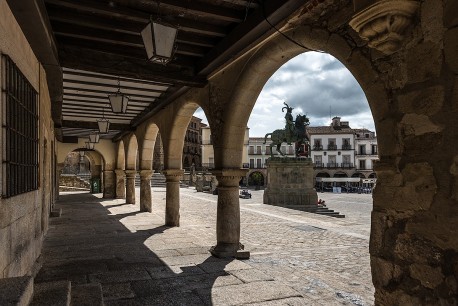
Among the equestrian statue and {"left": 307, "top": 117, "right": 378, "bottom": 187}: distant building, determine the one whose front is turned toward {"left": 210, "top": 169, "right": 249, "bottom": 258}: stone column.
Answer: the distant building

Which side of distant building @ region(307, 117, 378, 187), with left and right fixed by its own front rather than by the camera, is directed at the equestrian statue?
front

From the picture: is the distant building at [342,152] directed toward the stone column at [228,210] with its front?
yes

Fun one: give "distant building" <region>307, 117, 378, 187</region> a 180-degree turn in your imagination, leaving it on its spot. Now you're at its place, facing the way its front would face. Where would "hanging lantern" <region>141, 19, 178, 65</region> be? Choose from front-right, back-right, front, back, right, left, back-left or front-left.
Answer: back

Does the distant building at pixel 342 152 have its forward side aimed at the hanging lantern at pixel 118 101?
yes

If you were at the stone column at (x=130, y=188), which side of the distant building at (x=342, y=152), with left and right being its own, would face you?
front

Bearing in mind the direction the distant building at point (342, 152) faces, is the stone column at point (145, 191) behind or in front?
in front

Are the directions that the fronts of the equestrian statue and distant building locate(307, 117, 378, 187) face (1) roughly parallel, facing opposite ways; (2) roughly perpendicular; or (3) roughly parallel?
roughly perpendicular
